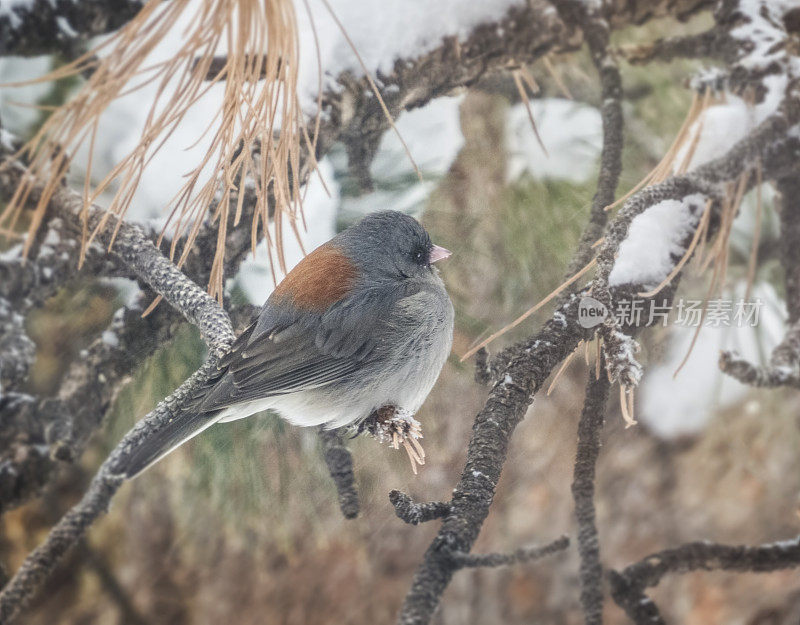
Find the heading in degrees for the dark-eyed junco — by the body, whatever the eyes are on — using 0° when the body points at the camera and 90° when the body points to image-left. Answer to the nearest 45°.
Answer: approximately 270°
